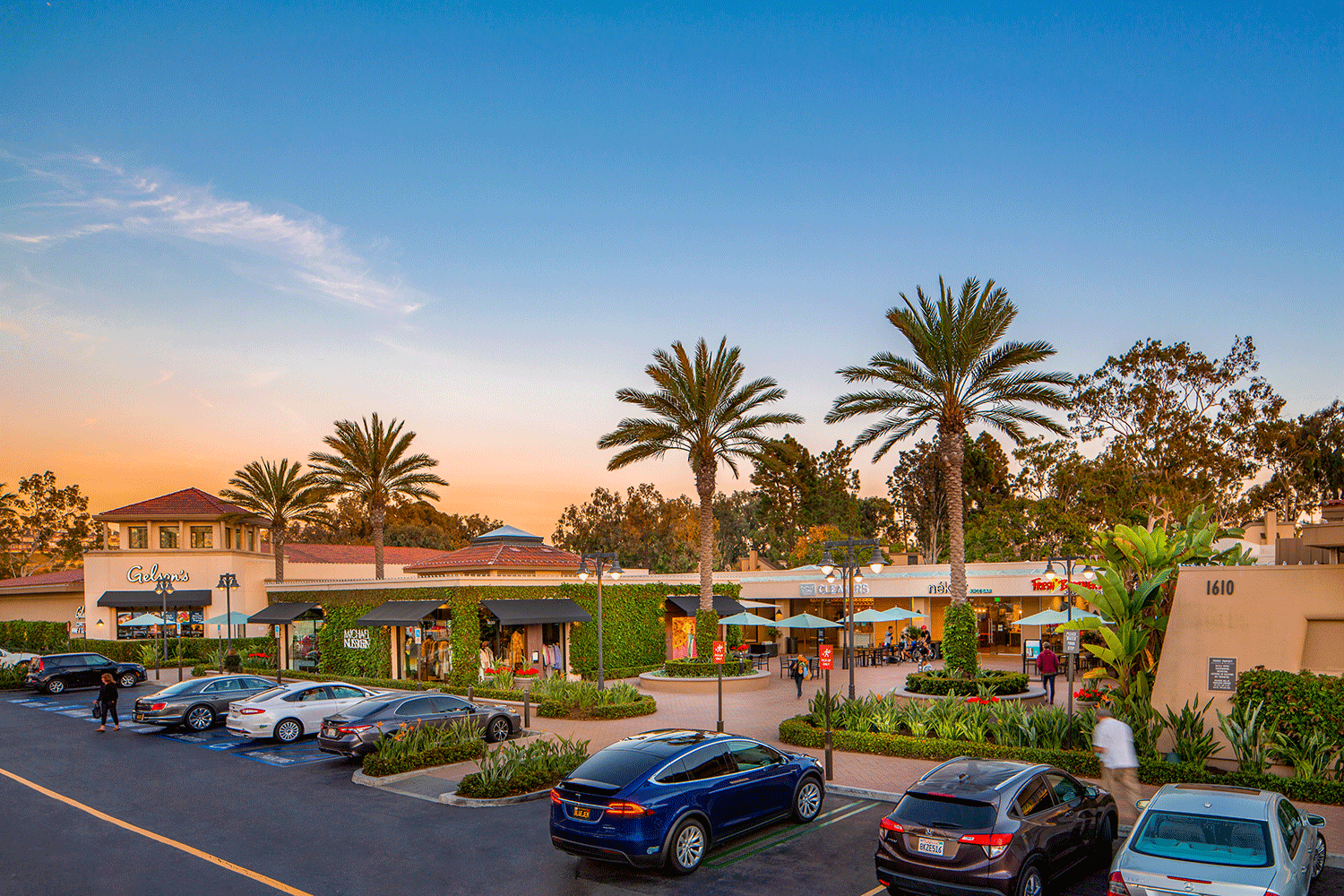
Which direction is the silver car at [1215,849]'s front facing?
away from the camera

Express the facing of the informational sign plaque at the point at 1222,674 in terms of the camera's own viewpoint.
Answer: facing the viewer

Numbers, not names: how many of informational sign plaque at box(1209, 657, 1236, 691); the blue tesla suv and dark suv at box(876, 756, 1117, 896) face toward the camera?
1

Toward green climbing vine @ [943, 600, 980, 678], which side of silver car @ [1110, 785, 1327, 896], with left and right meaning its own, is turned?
front

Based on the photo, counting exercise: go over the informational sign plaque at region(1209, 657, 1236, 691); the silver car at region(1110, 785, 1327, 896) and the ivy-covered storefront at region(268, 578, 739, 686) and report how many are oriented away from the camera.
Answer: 1

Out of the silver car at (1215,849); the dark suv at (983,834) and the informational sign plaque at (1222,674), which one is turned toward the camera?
the informational sign plaque

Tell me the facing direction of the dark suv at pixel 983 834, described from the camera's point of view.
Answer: facing away from the viewer and to the right of the viewer

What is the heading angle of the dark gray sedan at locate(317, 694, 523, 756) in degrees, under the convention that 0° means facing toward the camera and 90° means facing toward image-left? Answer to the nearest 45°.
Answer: approximately 225°

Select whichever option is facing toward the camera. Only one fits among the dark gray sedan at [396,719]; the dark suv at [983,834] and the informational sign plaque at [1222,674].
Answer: the informational sign plaque

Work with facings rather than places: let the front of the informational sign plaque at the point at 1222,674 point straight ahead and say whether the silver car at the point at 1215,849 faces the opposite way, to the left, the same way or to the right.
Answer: the opposite way

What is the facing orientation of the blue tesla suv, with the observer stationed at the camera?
facing away from the viewer and to the right of the viewer

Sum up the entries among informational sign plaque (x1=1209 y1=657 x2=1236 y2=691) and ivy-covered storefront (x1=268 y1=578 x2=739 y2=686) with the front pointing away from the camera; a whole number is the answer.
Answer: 0

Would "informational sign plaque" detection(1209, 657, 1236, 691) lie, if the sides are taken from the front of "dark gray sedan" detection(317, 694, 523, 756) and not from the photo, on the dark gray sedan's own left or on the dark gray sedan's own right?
on the dark gray sedan's own right

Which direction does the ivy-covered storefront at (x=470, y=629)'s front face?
toward the camera

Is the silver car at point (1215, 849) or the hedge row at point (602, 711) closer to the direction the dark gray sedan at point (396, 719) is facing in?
the hedge row

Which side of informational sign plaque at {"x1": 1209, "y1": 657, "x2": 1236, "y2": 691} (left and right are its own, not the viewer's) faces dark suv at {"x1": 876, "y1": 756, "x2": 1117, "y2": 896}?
front
